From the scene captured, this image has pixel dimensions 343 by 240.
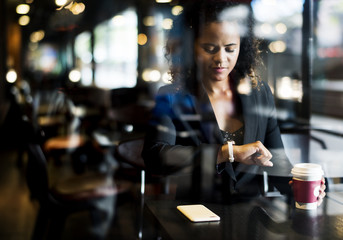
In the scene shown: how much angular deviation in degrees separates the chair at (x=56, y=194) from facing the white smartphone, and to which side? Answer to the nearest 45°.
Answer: approximately 90° to its right

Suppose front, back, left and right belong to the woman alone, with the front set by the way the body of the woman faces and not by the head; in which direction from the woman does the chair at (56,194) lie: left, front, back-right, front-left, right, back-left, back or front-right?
back-right

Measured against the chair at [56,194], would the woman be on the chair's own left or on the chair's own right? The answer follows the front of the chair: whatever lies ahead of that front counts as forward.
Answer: on the chair's own right

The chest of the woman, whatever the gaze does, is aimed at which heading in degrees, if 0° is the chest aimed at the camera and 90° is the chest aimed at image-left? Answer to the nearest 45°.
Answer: approximately 0°
